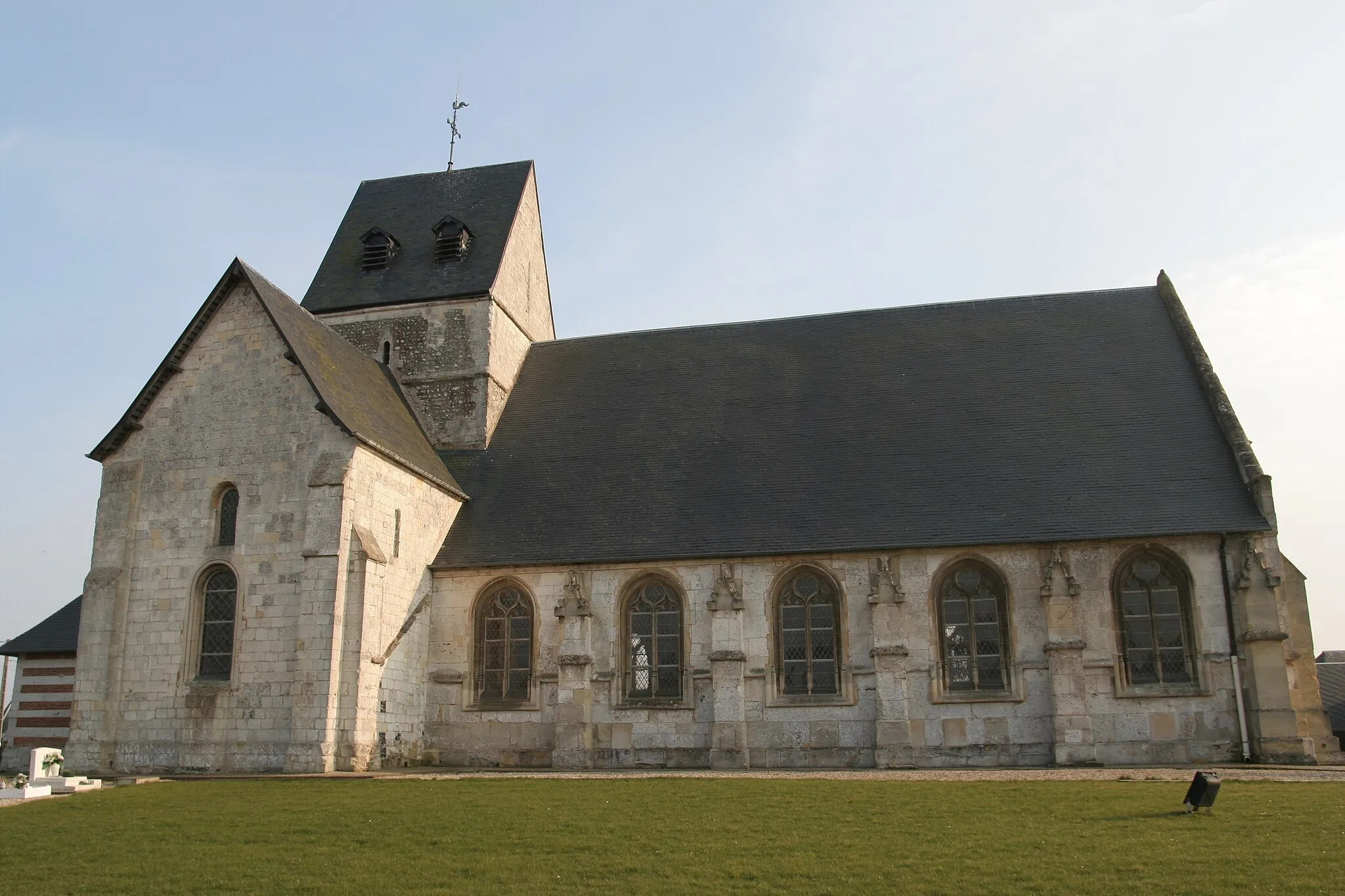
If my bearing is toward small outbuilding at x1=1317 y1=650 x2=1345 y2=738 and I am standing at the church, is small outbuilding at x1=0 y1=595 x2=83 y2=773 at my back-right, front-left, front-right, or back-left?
back-left

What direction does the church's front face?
to the viewer's right

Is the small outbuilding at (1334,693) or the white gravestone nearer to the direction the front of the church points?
the small outbuilding
